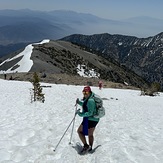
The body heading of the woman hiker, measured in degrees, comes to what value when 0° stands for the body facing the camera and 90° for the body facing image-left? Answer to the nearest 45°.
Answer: approximately 45°
